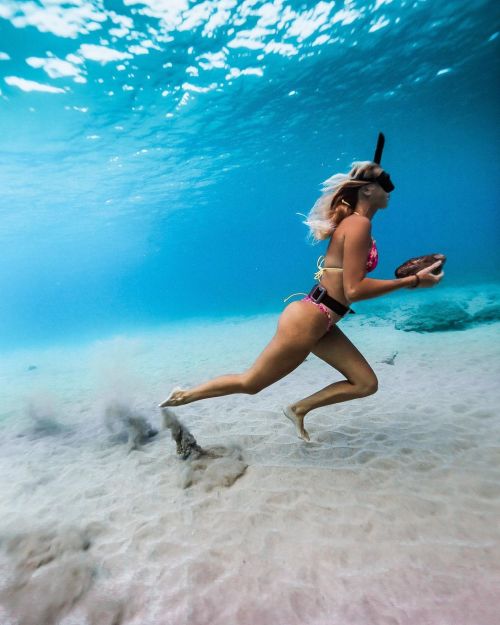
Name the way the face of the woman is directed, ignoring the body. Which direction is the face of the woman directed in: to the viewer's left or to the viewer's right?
to the viewer's right

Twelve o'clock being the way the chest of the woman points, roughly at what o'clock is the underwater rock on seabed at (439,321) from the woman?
The underwater rock on seabed is roughly at 10 o'clock from the woman.

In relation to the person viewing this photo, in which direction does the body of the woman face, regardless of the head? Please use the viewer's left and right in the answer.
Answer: facing to the right of the viewer
